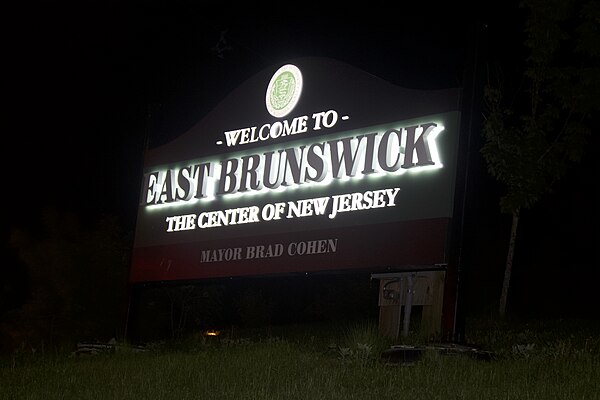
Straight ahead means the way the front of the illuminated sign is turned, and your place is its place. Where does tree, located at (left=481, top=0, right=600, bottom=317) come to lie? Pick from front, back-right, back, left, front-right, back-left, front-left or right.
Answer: back

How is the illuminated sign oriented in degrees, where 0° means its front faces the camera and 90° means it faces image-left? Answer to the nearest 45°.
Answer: approximately 45°
